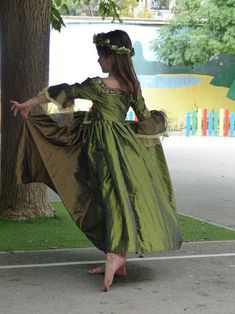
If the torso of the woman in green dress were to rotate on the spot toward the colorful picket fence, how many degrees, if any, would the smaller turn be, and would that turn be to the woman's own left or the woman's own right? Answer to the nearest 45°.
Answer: approximately 45° to the woman's own right

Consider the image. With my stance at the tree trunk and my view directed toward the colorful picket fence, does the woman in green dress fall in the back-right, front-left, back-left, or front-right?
back-right

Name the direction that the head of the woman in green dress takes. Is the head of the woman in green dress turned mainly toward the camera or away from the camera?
away from the camera

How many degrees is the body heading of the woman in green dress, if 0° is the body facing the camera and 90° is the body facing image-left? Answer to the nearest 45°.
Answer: approximately 135°

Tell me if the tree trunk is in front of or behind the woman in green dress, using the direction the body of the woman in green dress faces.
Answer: in front

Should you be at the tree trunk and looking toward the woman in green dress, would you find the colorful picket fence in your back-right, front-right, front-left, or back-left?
back-left
